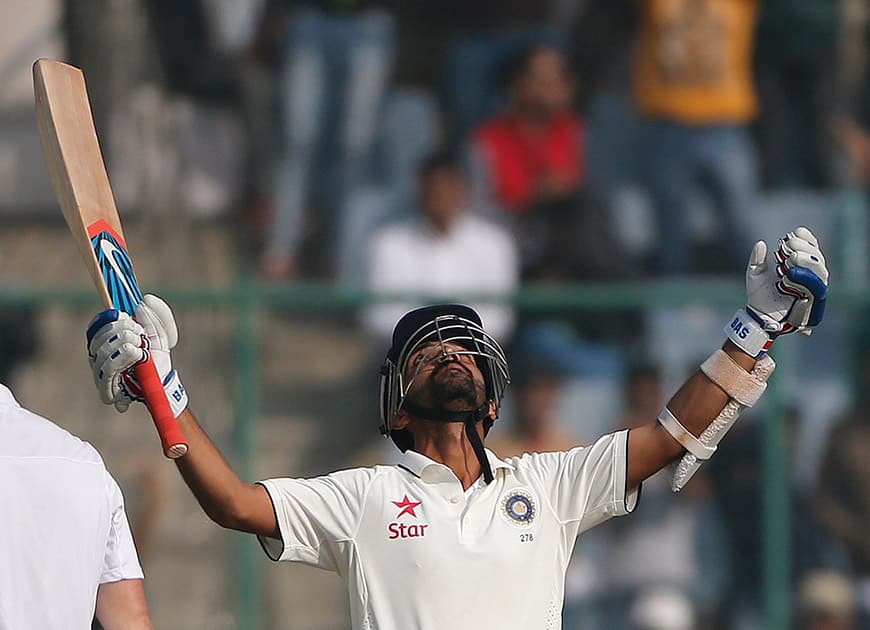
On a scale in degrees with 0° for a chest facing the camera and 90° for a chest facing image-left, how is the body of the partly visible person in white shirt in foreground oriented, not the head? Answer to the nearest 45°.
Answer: approximately 180°

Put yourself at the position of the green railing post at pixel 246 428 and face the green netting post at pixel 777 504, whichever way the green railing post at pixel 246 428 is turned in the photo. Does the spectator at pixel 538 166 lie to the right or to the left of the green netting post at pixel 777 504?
left

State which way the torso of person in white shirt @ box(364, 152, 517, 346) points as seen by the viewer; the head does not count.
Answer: toward the camera

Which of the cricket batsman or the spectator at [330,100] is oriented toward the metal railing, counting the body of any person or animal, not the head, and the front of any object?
the spectator

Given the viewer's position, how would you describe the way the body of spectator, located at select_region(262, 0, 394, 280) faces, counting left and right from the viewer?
facing the viewer

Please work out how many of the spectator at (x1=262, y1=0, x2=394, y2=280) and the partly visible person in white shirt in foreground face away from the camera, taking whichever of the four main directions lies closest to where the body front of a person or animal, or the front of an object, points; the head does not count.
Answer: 1

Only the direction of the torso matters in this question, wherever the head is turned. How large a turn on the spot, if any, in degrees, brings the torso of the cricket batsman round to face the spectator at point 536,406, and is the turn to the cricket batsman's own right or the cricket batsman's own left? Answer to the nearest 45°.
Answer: approximately 180°

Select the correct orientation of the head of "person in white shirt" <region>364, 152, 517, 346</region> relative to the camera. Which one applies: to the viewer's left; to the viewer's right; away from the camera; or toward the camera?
toward the camera

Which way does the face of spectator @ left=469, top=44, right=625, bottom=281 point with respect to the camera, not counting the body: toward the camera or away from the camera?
toward the camera

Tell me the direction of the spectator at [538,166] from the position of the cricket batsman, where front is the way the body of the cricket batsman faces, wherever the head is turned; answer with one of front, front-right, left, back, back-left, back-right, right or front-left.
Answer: back

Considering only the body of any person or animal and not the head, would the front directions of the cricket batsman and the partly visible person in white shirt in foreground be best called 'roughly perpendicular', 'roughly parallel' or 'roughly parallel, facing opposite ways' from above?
roughly parallel, facing opposite ways

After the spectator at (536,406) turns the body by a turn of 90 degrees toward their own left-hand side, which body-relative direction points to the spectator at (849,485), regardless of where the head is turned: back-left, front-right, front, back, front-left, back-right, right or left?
front-right

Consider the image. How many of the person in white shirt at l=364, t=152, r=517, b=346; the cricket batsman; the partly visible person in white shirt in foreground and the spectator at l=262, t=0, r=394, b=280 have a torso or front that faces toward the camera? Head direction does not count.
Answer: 3

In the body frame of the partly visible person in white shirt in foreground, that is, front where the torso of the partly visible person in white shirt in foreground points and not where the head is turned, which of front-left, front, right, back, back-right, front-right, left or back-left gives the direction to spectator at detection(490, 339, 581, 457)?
front-right

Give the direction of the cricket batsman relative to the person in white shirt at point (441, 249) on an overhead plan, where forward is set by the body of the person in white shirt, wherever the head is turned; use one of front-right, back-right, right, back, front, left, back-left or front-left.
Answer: front

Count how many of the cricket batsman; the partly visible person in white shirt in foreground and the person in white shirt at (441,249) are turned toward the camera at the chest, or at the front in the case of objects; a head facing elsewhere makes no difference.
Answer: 2

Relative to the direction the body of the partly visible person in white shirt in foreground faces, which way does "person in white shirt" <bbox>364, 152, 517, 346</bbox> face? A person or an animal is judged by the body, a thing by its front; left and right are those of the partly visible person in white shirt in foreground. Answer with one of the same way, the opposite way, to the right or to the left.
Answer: the opposite way
